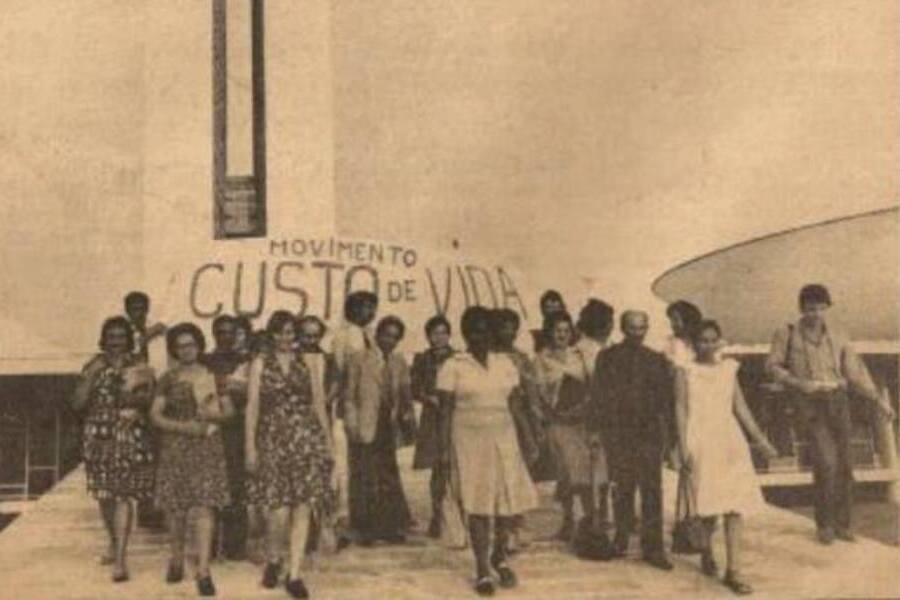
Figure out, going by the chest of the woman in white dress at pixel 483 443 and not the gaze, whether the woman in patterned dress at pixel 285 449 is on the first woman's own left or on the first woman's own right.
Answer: on the first woman's own right

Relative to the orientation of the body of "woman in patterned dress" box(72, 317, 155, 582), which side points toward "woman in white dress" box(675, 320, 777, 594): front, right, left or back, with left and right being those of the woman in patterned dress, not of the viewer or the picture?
left

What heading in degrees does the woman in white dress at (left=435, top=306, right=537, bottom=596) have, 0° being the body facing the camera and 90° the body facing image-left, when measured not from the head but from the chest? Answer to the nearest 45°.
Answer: approximately 0°

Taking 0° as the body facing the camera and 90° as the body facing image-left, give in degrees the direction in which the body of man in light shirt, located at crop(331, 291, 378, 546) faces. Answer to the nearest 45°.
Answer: approximately 315°

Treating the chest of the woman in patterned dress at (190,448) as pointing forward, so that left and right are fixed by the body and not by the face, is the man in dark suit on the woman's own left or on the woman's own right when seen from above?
on the woman's own left
